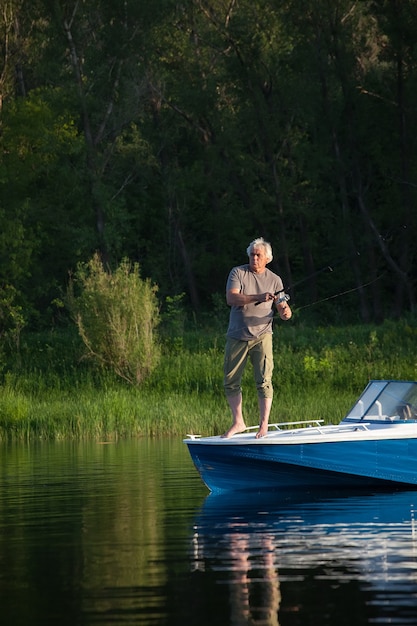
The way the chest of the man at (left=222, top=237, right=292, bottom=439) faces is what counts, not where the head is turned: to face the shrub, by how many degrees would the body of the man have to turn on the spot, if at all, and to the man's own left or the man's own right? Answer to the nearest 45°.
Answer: approximately 180°

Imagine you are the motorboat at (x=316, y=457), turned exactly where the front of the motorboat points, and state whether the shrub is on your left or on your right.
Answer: on your right

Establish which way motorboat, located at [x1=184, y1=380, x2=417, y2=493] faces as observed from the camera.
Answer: facing to the left of the viewer

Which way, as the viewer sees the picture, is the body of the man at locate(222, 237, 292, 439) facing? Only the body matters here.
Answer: toward the camera
